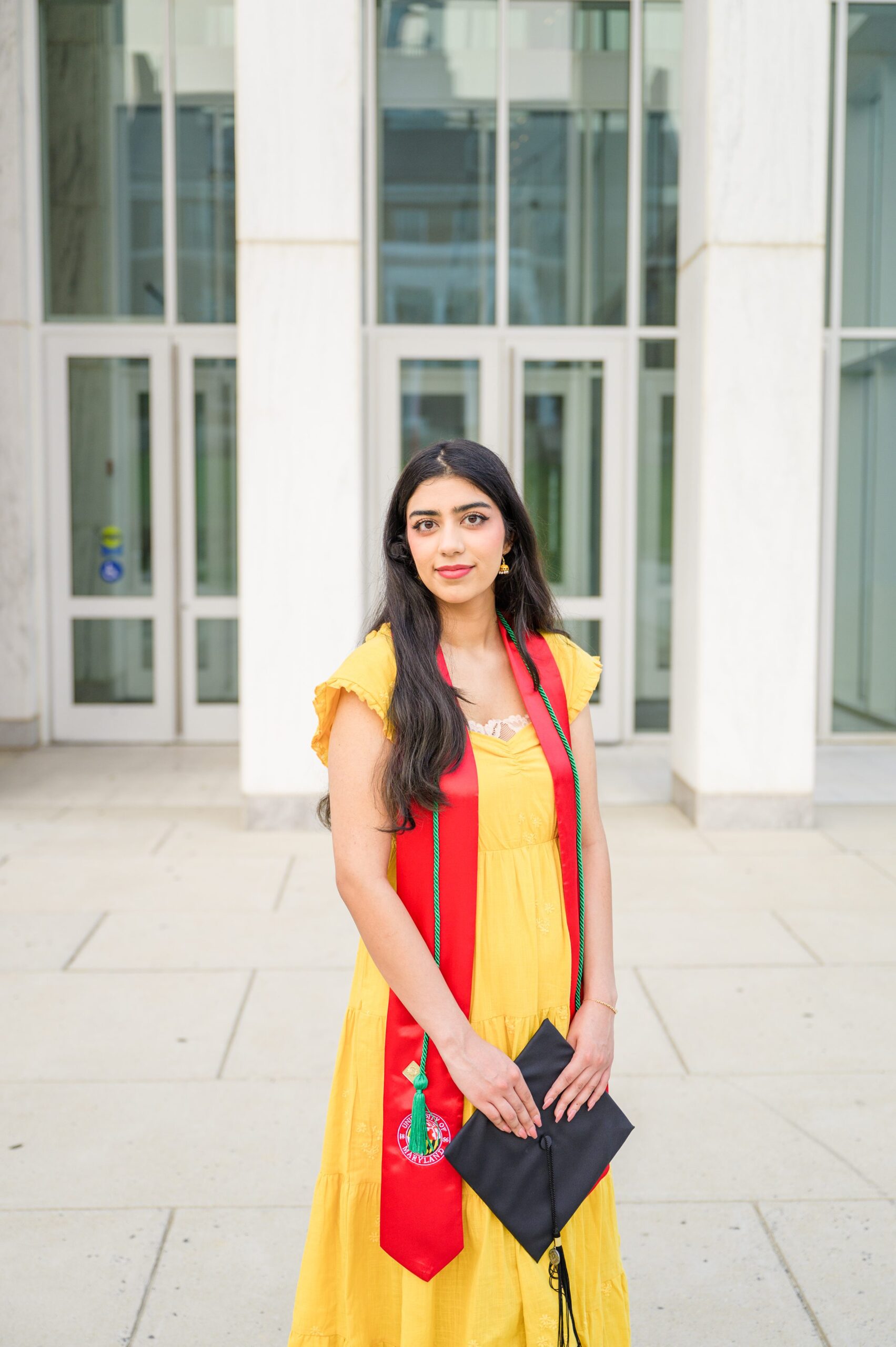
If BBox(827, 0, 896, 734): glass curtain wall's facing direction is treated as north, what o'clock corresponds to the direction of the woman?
The woman is roughly at 12 o'clock from the glass curtain wall.

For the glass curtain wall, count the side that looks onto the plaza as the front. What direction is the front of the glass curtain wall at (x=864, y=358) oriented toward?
toward the camera

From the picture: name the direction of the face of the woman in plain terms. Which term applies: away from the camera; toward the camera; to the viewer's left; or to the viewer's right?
toward the camera

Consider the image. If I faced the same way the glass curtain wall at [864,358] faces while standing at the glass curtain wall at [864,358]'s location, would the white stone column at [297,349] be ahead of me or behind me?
ahead

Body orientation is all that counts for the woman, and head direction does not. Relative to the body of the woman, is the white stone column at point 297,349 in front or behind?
behind

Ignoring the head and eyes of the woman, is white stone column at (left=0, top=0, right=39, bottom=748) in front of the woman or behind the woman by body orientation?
behind

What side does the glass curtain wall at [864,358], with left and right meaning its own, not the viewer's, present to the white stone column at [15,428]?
right

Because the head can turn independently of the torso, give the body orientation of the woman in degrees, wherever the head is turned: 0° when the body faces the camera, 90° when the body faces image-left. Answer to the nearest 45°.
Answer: approximately 315°

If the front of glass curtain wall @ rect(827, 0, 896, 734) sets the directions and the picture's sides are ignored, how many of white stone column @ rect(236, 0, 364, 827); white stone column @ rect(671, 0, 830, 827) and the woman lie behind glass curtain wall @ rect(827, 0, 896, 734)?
0

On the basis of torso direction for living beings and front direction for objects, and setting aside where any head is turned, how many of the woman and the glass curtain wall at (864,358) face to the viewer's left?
0

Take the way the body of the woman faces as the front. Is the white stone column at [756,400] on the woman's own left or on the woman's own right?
on the woman's own left

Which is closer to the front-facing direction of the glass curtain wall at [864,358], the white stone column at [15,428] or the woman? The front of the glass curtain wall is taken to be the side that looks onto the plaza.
the woman
